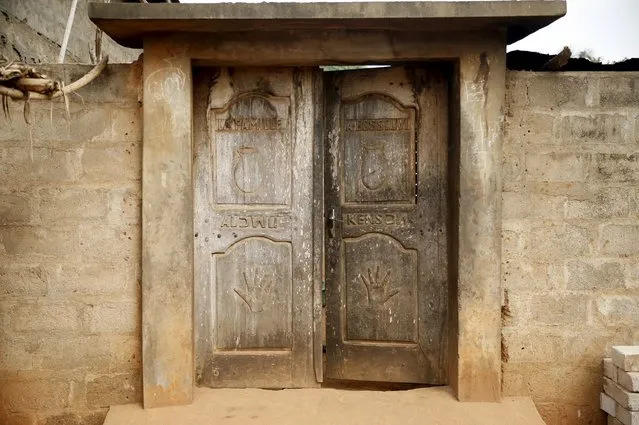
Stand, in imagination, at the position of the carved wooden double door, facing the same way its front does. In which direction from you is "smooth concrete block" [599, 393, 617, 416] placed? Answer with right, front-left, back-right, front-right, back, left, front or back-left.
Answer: left

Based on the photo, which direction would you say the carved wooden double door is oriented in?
toward the camera

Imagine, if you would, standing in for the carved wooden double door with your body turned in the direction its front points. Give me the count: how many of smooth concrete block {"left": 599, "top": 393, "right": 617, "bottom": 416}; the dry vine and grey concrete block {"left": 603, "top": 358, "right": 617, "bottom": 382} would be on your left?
2

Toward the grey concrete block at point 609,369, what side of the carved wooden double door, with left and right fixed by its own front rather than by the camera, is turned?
left

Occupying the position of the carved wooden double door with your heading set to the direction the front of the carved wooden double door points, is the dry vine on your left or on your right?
on your right
